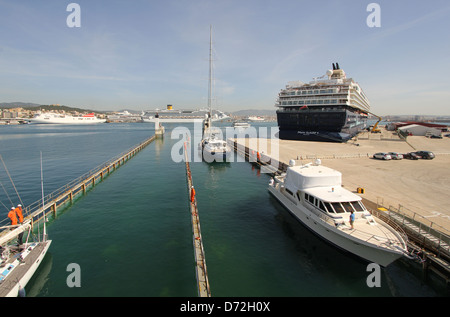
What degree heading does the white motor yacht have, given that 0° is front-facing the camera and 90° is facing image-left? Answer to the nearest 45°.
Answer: approximately 315°

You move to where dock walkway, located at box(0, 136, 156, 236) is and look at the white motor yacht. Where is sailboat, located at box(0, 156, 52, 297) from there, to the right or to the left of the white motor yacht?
right

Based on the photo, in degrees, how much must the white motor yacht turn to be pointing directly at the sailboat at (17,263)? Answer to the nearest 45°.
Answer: approximately 90° to its right
